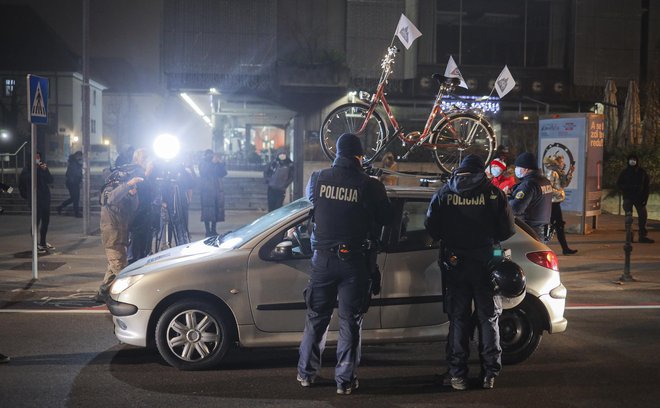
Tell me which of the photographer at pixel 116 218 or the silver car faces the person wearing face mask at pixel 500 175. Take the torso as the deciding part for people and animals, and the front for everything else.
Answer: the photographer

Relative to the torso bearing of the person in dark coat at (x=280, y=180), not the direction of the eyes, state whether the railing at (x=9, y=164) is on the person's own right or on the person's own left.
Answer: on the person's own right

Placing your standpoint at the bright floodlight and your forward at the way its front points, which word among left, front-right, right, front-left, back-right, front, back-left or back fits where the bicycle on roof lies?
front-left

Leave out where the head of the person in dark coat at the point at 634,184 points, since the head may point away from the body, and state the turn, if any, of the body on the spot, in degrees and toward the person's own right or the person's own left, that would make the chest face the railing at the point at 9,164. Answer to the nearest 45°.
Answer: approximately 90° to the person's own right

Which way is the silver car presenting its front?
to the viewer's left

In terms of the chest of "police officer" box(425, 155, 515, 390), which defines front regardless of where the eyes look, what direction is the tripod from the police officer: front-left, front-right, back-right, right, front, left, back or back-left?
front-left

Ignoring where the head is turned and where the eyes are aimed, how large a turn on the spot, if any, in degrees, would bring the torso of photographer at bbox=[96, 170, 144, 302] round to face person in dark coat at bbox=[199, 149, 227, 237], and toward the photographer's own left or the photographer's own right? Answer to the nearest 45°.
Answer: approximately 90° to the photographer's own left

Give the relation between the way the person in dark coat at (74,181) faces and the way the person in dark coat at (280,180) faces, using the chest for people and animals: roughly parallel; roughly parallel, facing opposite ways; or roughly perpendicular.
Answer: roughly perpendicular

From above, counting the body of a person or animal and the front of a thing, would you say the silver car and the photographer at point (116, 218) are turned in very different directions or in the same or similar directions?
very different directions

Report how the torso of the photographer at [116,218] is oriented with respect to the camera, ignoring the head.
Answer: to the viewer's right

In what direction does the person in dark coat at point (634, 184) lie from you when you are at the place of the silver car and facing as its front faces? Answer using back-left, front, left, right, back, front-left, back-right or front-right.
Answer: back-right

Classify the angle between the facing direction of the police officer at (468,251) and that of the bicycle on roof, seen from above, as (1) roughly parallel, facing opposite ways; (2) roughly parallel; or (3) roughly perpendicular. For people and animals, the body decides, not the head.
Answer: roughly perpendicular

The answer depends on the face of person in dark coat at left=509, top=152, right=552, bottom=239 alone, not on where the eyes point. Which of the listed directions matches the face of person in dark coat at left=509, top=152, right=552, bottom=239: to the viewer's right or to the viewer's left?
to the viewer's left

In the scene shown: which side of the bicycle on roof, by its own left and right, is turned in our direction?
left
